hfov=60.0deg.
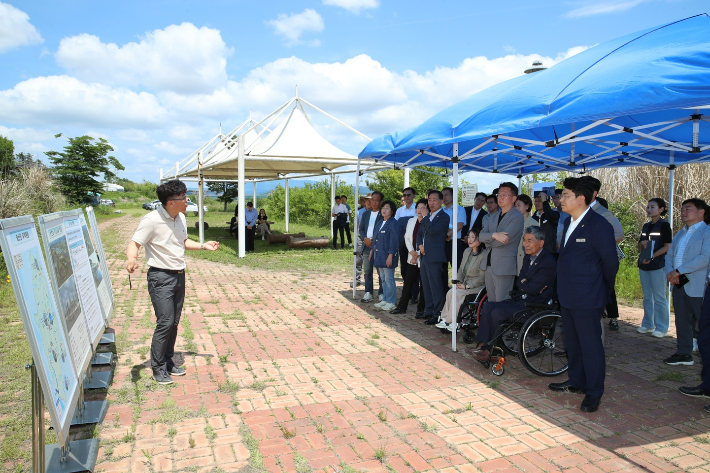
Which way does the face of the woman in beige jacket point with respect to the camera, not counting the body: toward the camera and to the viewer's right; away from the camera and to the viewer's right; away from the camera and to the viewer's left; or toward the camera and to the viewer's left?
toward the camera and to the viewer's left

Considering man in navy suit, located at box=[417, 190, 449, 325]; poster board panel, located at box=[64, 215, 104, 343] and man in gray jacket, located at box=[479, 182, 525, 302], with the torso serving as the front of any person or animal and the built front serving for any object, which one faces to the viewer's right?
the poster board panel

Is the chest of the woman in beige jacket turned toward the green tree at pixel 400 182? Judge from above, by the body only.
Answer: no

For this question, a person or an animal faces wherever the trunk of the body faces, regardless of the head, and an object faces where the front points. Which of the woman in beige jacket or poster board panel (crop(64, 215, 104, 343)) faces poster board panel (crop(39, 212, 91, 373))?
the woman in beige jacket

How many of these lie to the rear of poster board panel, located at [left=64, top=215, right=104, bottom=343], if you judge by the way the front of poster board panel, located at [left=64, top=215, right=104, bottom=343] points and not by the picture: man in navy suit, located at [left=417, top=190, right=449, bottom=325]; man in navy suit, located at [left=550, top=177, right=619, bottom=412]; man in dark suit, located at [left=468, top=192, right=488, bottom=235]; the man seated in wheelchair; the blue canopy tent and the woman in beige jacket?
0

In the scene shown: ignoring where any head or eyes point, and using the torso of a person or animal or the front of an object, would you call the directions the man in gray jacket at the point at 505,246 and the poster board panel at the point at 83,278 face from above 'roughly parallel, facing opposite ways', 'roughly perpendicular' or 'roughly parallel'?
roughly parallel, facing opposite ways

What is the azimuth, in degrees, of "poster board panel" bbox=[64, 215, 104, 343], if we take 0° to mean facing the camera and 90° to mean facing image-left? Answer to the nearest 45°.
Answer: approximately 270°

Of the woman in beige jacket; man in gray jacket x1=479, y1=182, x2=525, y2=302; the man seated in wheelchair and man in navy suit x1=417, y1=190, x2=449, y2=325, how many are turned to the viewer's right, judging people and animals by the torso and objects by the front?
0

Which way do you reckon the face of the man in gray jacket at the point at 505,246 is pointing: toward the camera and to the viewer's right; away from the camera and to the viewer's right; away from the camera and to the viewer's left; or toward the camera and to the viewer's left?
toward the camera and to the viewer's left

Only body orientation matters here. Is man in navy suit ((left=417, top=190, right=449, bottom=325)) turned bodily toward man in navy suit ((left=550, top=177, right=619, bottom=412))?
no

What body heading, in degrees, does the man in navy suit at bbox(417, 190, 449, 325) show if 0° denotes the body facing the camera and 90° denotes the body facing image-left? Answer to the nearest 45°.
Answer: approximately 45°

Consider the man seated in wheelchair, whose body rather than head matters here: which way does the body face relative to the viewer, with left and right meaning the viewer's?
facing to the left of the viewer

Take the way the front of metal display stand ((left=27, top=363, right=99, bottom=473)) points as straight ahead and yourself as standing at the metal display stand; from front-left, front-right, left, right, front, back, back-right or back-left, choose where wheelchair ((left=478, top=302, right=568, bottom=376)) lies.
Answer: front

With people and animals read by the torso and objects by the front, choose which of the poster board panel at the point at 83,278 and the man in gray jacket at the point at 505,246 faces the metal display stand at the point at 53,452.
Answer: the man in gray jacket

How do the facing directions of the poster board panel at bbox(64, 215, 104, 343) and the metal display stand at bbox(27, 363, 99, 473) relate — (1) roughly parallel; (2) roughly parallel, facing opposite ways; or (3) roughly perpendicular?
roughly parallel

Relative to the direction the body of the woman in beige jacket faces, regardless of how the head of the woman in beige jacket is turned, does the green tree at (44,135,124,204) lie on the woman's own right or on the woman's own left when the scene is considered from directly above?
on the woman's own right

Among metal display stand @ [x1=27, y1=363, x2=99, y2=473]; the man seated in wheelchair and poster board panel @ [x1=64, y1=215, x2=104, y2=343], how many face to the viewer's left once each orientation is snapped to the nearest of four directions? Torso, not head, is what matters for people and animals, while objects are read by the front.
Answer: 1
